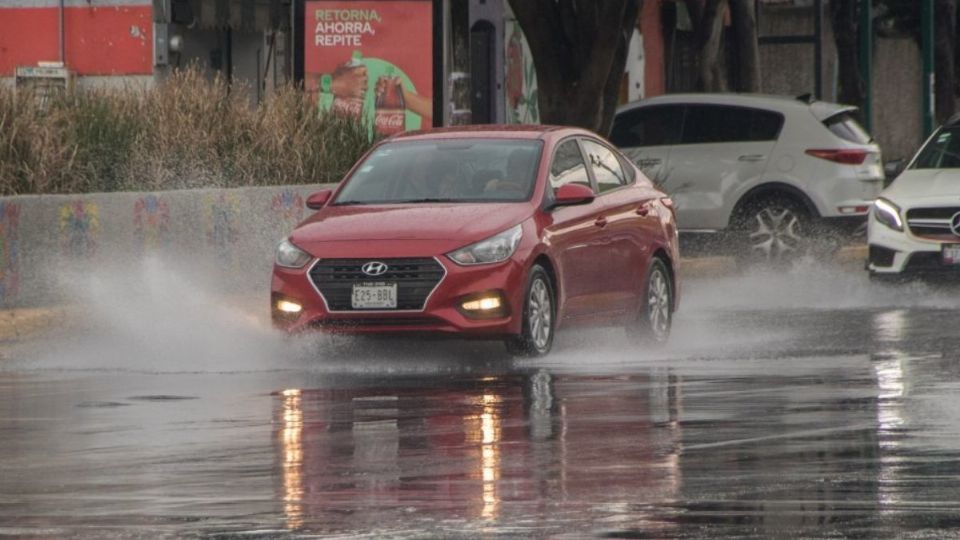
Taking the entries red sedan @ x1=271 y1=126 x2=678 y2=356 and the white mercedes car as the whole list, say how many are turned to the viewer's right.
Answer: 0

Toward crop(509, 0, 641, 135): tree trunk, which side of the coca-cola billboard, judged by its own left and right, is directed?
left

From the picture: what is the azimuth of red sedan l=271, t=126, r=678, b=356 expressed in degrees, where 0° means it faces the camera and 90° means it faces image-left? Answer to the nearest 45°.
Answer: approximately 45°

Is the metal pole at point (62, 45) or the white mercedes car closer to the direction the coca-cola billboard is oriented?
the white mercedes car

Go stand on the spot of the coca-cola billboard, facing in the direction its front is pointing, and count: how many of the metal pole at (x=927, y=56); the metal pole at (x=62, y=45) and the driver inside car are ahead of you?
1

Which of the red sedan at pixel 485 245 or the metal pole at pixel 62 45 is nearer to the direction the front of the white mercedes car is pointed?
the red sedan

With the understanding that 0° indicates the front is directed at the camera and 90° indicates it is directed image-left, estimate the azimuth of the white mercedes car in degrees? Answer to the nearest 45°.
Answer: approximately 45°

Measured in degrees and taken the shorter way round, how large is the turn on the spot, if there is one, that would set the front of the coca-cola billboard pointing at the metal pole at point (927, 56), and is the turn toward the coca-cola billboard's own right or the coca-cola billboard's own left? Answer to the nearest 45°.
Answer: approximately 135° to the coca-cola billboard's own left

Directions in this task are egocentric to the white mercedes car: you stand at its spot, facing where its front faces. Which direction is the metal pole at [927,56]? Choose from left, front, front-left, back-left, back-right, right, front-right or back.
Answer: back-right

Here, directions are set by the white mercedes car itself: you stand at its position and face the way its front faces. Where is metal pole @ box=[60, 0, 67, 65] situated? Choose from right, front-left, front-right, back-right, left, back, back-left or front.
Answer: right

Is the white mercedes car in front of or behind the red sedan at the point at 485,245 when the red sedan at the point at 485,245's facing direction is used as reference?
behind

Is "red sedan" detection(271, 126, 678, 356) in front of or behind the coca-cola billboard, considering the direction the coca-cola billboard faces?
in front
